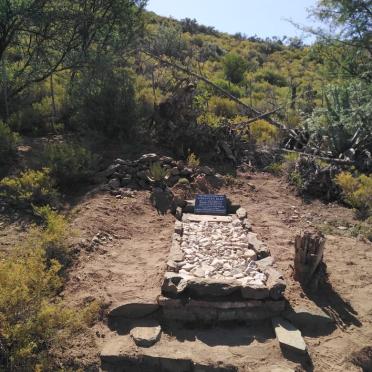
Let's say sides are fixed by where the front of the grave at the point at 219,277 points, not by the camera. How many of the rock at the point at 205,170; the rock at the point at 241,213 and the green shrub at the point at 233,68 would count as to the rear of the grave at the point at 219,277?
3

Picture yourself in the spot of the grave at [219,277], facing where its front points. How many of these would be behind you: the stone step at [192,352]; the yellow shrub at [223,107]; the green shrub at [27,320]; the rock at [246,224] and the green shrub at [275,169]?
3

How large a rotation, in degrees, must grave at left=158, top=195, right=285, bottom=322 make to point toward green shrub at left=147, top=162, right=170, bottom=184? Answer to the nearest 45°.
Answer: approximately 135° to its right

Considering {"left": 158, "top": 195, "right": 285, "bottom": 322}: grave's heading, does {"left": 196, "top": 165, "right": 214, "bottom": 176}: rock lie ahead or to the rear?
to the rear

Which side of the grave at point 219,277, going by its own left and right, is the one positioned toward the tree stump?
left

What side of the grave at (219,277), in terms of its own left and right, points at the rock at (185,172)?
back

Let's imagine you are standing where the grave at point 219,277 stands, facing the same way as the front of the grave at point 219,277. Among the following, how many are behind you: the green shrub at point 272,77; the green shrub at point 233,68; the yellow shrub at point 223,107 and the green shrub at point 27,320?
3

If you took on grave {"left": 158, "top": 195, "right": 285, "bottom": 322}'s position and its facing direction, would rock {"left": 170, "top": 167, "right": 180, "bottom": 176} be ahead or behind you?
behind

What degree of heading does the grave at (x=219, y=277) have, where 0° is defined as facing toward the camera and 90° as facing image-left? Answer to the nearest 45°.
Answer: approximately 0°

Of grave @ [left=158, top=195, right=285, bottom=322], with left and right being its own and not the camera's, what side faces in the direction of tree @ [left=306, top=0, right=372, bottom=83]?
back

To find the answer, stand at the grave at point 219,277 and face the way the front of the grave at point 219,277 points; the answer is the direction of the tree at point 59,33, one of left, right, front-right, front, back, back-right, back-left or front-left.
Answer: back-right

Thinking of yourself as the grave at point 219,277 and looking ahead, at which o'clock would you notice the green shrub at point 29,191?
The green shrub is roughly at 4 o'clock from the grave.

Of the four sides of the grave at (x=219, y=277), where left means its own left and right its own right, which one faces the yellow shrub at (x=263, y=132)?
back

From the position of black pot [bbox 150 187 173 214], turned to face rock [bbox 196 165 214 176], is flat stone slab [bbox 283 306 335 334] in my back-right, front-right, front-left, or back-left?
back-right

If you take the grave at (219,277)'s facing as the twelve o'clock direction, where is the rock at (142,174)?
The rock is roughly at 5 o'clock from the grave.
